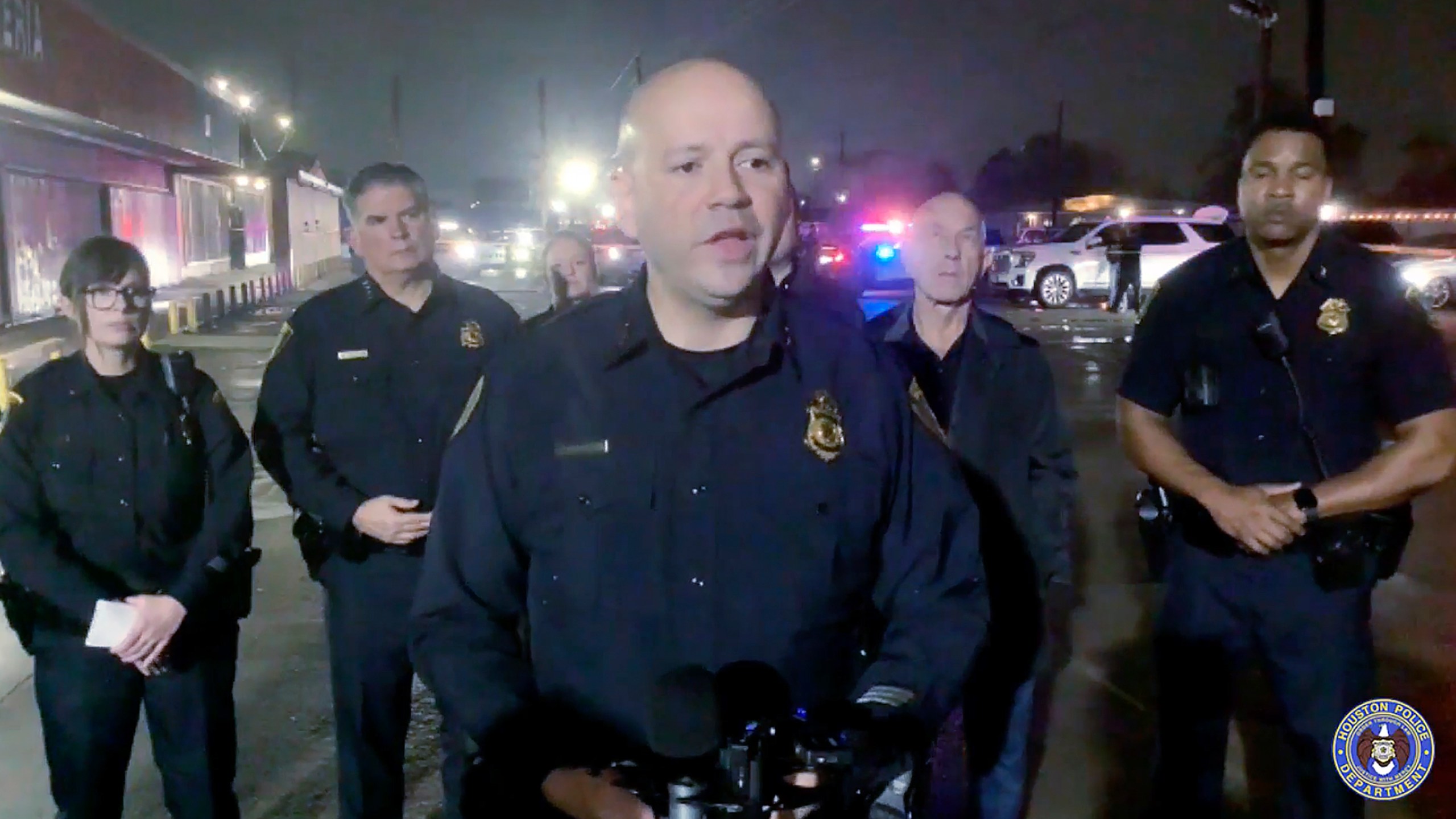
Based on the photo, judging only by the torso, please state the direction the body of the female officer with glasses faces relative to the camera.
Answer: toward the camera

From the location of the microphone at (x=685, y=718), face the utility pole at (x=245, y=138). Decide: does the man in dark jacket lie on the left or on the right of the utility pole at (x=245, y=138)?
right

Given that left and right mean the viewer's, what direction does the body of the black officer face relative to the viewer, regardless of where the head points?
facing the viewer

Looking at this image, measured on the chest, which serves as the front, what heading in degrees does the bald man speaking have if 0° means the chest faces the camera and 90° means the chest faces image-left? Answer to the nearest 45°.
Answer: approximately 0°

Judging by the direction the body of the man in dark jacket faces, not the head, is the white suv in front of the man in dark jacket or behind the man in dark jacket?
behind

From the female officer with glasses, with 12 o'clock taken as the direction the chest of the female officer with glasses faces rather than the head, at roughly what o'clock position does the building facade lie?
The building facade is roughly at 6 o'clock from the female officer with glasses.

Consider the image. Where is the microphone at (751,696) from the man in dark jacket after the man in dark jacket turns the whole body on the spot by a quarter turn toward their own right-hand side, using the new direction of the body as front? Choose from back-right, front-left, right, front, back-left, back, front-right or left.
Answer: left

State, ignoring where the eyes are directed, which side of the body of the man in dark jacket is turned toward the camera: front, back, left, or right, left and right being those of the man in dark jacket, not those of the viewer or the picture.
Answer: front

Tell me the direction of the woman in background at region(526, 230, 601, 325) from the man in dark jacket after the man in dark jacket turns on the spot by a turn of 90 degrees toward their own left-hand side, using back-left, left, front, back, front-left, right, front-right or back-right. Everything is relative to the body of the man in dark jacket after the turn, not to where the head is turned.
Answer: back-left

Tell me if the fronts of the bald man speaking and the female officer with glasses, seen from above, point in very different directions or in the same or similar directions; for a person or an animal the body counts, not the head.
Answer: same or similar directions

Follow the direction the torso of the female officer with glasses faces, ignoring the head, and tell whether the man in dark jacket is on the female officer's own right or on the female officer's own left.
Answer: on the female officer's own left

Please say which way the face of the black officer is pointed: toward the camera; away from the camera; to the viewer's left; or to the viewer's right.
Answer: toward the camera

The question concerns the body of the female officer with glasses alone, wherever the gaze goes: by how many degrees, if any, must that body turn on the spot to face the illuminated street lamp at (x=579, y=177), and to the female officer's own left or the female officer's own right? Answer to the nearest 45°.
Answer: approximately 180°

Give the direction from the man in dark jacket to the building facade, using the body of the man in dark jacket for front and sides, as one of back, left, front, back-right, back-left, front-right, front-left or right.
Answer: back-right

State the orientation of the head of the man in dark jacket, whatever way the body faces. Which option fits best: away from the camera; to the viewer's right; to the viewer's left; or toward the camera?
toward the camera

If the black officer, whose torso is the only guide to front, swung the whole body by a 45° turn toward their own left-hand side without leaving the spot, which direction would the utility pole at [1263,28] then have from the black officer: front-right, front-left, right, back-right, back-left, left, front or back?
back-left

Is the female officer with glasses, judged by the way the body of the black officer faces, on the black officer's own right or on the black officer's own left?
on the black officer's own right

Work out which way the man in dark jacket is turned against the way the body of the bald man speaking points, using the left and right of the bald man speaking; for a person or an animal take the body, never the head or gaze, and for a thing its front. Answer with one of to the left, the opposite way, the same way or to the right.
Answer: the same way

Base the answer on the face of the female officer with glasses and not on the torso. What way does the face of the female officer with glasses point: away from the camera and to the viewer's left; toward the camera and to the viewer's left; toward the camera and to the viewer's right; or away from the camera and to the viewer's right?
toward the camera and to the viewer's right

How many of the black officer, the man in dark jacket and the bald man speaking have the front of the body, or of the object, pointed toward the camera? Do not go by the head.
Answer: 3
